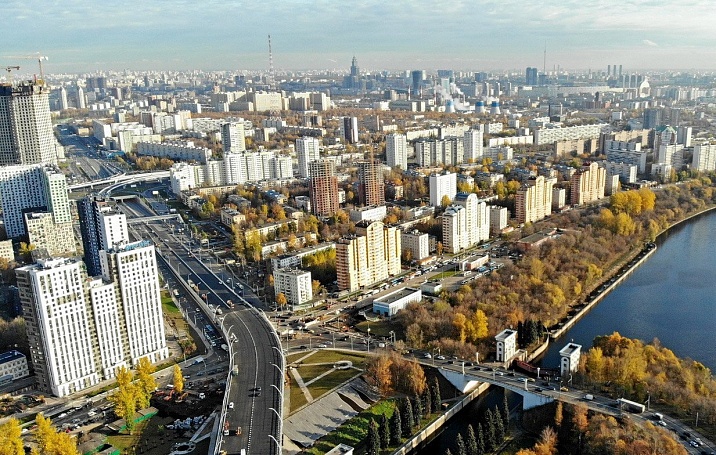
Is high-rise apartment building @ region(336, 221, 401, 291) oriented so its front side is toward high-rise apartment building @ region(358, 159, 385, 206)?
no

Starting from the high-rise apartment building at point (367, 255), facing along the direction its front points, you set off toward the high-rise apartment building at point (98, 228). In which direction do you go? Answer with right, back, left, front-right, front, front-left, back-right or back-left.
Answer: back-right

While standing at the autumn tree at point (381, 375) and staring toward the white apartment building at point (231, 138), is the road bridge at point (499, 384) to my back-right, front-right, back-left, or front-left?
back-right

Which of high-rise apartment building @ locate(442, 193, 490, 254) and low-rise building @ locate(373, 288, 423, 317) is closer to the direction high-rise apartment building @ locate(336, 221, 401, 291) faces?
the low-rise building

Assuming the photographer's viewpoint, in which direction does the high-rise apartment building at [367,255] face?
facing the viewer and to the right of the viewer

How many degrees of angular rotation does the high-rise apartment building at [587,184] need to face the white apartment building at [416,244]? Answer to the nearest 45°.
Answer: approximately 90° to its right

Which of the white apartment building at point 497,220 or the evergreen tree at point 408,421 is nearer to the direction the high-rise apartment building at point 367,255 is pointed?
the evergreen tree

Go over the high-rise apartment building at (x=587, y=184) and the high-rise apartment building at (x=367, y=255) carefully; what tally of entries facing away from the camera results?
0

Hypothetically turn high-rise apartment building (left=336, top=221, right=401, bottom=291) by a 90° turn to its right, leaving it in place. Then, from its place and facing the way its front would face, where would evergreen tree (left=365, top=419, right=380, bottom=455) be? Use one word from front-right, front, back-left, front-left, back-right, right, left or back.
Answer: front-left

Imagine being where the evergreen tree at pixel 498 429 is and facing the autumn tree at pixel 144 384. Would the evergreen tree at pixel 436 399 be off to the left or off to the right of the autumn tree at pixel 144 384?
right

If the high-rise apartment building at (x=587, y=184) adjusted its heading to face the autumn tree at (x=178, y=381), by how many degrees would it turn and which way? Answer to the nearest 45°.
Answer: approximately 45° to its right

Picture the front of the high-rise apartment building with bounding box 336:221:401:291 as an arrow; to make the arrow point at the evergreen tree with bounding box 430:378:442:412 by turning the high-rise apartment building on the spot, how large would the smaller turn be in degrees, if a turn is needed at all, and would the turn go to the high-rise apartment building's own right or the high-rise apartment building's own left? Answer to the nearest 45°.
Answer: approximately 45° to the high-rise apartment building's own right

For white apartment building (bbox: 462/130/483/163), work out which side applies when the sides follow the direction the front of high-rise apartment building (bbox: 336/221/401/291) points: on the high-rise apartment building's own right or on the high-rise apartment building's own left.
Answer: on the high-rise apartment building's own left

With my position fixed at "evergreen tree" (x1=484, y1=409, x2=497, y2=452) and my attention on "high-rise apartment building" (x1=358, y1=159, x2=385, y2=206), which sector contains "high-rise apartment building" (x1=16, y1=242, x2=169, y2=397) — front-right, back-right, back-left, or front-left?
front-left

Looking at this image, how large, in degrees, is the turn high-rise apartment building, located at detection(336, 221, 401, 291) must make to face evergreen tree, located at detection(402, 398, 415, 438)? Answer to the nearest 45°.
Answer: approximately 45° to its right

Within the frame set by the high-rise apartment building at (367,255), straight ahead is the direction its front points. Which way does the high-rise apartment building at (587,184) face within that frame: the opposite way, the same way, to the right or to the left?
the same way

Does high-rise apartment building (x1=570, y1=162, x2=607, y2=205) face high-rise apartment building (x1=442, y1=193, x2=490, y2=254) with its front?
no

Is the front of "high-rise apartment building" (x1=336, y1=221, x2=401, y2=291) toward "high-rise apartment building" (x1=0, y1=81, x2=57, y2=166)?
no

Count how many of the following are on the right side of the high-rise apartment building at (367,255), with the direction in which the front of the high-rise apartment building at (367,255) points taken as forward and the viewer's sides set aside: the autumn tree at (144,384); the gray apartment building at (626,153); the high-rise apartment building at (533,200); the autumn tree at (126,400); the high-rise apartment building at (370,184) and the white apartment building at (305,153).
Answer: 2

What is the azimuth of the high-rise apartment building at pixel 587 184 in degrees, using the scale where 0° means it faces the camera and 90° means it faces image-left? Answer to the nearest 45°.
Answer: approximately 315°
